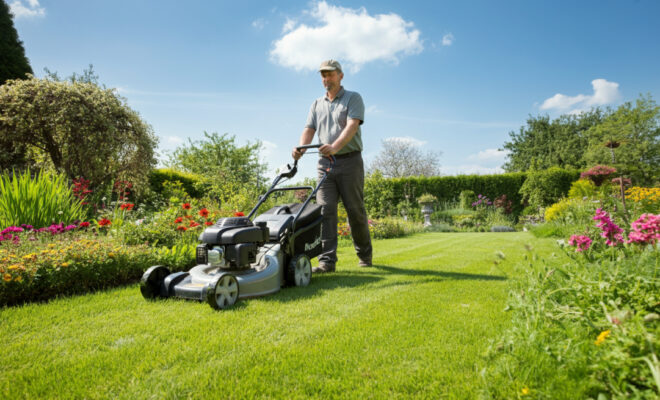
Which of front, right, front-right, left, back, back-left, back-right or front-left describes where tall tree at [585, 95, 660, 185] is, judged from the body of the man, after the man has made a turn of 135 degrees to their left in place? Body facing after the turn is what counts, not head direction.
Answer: front-left

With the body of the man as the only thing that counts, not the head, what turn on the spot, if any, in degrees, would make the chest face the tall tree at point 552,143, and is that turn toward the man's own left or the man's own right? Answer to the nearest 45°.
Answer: approximately 180°

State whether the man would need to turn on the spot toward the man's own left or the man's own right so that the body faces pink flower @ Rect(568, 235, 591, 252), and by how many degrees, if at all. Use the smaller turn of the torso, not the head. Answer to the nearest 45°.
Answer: approximately 90° to the man's own left

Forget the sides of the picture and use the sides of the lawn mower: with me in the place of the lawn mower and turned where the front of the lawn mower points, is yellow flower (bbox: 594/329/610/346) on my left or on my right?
on my left

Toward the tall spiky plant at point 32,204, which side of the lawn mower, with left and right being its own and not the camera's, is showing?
right

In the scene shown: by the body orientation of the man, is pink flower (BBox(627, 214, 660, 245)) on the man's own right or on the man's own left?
on the man's own left

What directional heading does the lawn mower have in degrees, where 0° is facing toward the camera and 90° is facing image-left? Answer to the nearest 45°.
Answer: approximately 45°

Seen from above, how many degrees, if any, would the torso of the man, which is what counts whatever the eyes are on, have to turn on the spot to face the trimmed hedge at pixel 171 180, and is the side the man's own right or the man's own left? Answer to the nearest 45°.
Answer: approximately 90° to the man's own right

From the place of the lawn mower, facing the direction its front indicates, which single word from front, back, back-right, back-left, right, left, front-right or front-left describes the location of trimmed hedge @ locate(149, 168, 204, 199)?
back-right

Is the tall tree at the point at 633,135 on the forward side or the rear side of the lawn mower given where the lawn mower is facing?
on the rear side
